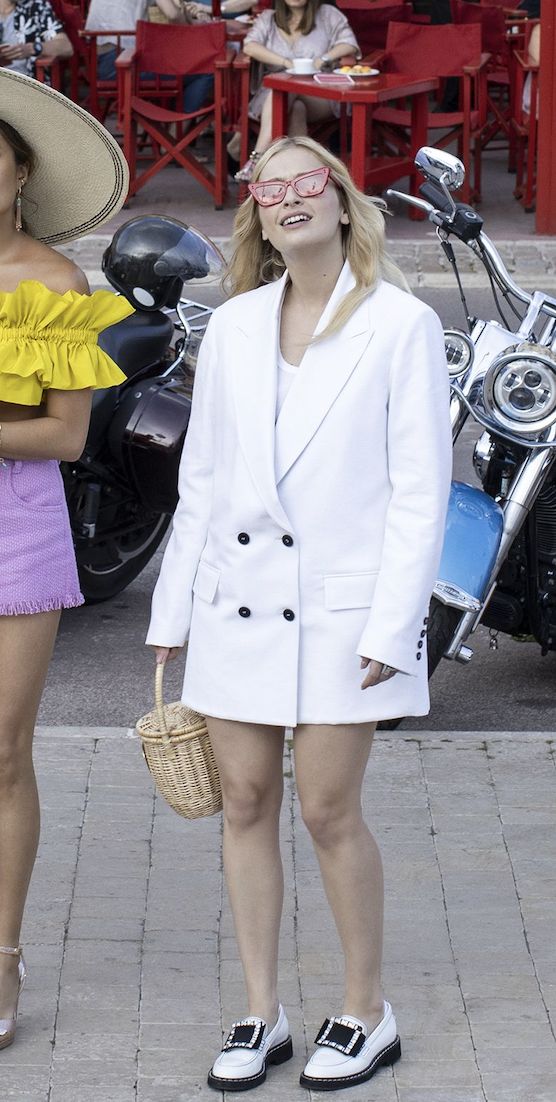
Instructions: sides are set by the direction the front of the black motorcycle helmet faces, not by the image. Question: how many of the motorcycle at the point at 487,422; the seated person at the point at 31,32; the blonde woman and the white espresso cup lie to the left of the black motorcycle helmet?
2

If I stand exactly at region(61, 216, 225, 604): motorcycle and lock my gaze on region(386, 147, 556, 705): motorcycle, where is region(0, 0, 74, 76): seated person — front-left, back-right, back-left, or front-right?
back-left

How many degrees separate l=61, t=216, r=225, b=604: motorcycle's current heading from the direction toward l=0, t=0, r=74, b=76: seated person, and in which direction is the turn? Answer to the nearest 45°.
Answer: approximately 135° to its right

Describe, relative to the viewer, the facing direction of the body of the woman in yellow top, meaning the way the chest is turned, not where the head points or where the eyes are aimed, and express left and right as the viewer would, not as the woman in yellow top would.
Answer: facing the viewer and to the left of the viewer

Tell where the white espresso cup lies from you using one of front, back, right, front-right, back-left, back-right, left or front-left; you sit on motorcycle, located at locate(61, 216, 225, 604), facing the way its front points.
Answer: back-right

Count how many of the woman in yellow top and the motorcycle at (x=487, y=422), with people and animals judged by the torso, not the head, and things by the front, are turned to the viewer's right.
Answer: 0

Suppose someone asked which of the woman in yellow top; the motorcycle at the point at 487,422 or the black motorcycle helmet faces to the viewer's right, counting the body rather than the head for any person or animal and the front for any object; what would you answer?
the black motorcycle helmet

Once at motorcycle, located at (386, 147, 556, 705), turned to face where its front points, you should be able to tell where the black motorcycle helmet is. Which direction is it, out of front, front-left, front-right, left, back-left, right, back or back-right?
right

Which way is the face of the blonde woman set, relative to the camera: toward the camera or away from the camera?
toward the camera

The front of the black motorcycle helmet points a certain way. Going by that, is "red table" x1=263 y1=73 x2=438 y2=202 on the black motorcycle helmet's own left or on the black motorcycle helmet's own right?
on the black motorcycle helmet's own left

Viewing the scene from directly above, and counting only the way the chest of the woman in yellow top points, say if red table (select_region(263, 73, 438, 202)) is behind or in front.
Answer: behind

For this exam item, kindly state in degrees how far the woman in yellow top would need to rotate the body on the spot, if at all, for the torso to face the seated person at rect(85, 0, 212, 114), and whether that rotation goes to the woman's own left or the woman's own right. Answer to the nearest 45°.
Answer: approximately 135° to the woman's own right

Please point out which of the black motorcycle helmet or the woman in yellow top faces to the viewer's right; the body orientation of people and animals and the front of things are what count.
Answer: the black motorcycle helmet

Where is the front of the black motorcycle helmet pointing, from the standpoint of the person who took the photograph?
facing to the right of the viewer

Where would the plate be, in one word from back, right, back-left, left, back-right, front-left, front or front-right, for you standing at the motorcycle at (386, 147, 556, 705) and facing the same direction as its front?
back-right

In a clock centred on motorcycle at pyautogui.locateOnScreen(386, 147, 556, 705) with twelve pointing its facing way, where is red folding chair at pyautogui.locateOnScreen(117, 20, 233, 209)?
The red folding chair is roughly at 4 o'clock from the motorcycle.
